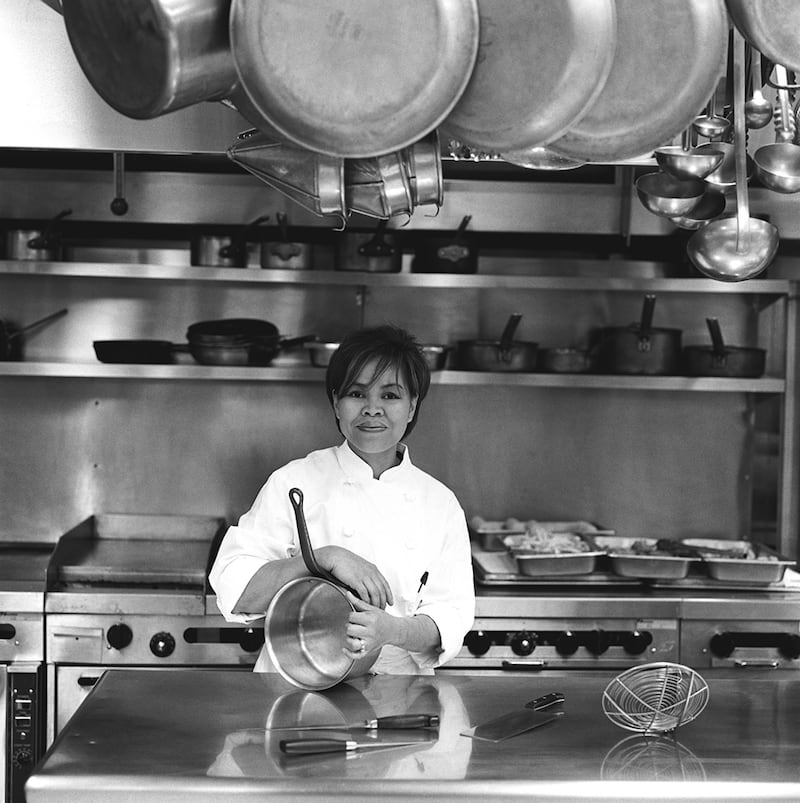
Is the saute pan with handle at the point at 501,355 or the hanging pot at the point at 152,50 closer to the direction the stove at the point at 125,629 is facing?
the hanging pot

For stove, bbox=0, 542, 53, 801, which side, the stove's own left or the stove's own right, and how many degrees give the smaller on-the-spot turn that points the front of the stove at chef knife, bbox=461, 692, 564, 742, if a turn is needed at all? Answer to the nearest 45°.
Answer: approximately 45° to the stove's own left

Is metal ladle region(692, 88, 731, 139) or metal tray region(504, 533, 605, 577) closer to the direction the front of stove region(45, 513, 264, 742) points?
the metal ladle

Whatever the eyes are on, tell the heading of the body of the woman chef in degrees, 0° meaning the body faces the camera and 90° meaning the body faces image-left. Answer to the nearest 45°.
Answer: approximately 0°

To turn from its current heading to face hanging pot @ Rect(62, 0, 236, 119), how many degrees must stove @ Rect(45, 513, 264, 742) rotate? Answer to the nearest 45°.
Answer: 0° — it already faces it
